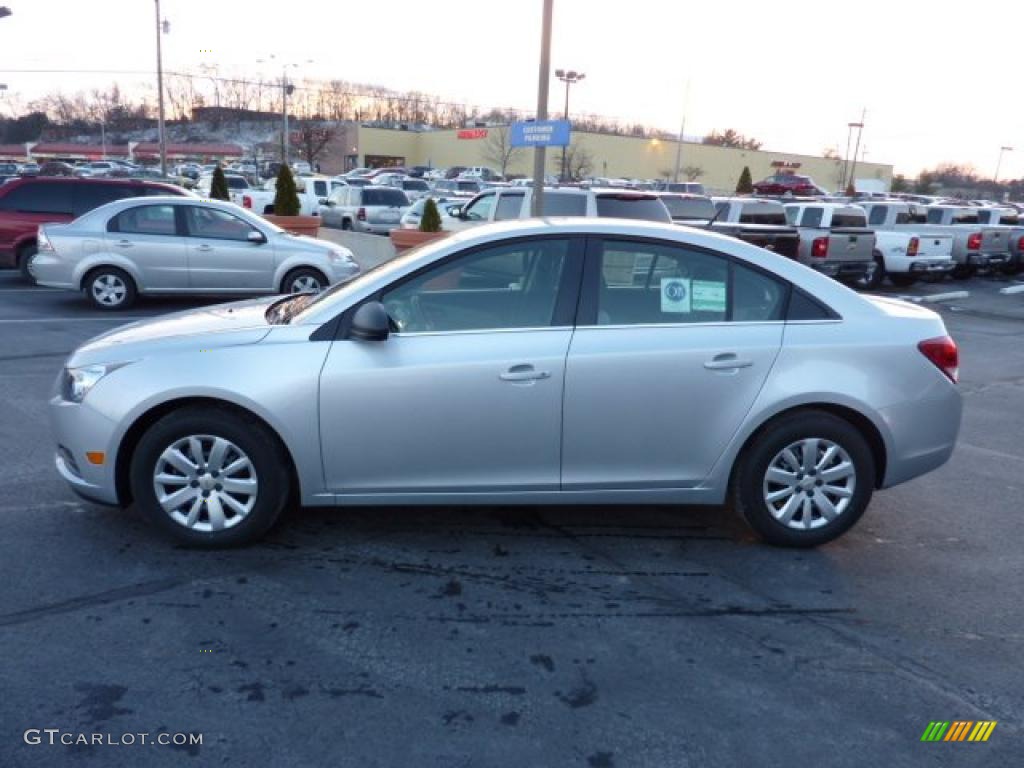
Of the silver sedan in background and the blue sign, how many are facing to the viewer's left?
0

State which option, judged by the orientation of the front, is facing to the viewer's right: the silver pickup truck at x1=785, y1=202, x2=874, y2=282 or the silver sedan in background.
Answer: the silver sedan in background

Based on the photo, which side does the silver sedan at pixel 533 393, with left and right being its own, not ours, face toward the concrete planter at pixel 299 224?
right

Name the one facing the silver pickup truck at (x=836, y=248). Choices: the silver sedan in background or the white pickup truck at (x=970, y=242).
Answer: the silver sedan in background

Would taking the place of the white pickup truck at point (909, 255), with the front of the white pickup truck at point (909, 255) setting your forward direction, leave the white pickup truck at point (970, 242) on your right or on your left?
on your right

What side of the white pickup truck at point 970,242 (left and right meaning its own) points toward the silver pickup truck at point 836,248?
left

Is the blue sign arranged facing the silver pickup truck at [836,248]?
no

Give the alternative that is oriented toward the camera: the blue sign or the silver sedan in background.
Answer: the blue sign

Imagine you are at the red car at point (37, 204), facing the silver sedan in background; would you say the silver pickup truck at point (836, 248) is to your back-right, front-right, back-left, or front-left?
front-left

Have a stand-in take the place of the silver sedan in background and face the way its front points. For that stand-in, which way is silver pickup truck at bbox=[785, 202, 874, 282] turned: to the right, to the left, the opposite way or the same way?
to the left

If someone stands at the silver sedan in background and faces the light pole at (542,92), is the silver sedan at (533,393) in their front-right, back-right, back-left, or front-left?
front-right

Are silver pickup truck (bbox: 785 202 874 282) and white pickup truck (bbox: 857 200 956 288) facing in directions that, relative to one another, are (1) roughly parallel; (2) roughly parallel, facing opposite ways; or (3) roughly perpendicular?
roughly parallel

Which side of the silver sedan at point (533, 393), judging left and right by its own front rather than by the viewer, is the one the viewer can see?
left

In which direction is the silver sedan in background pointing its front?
to the viewer's right

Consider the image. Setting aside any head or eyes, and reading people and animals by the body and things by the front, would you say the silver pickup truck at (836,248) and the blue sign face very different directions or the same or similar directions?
very different directions

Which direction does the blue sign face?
toward the camera

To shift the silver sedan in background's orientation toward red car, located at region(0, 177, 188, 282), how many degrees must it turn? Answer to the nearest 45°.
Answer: approximately 135° to its left
